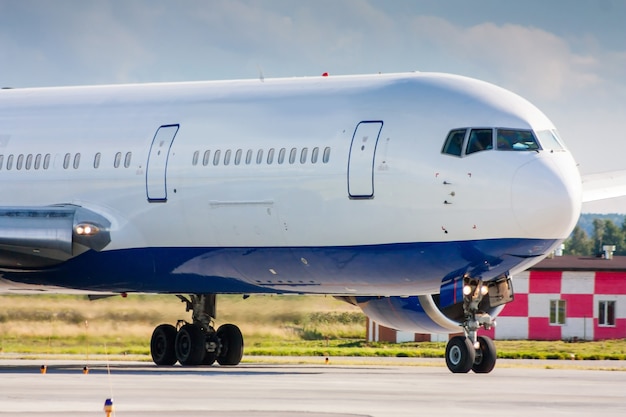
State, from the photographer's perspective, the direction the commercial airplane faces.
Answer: facing the viewer and to the right of the viewer
